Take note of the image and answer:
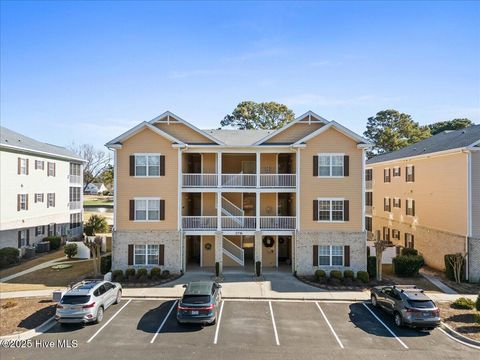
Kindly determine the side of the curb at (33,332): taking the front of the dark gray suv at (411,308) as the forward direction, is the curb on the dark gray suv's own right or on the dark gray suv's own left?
on the dark gray suv's own left

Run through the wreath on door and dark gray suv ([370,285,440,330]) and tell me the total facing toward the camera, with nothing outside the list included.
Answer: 1

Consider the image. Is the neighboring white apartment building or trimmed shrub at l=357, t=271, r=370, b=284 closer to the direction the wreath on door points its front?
the trimmed shrub

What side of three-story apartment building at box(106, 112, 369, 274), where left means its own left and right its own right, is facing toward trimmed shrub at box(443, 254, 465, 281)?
left

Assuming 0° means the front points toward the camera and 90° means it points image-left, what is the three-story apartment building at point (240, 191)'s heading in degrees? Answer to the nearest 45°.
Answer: approximately 0°

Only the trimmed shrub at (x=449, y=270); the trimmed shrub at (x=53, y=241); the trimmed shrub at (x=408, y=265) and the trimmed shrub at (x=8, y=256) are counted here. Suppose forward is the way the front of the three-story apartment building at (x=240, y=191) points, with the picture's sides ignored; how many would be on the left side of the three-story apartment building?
2

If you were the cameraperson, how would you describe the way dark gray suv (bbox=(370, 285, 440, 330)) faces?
facing away from the viewer and to the left of the viewer

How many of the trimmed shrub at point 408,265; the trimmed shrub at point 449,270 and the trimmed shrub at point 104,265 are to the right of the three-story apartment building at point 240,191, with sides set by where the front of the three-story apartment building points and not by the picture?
1

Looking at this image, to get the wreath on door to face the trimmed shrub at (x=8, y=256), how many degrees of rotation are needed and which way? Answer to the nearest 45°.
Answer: approximately 90° to its right

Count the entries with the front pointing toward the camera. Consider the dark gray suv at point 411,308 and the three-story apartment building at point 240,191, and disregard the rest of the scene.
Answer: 1

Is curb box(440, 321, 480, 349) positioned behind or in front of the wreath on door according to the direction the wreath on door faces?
in front
